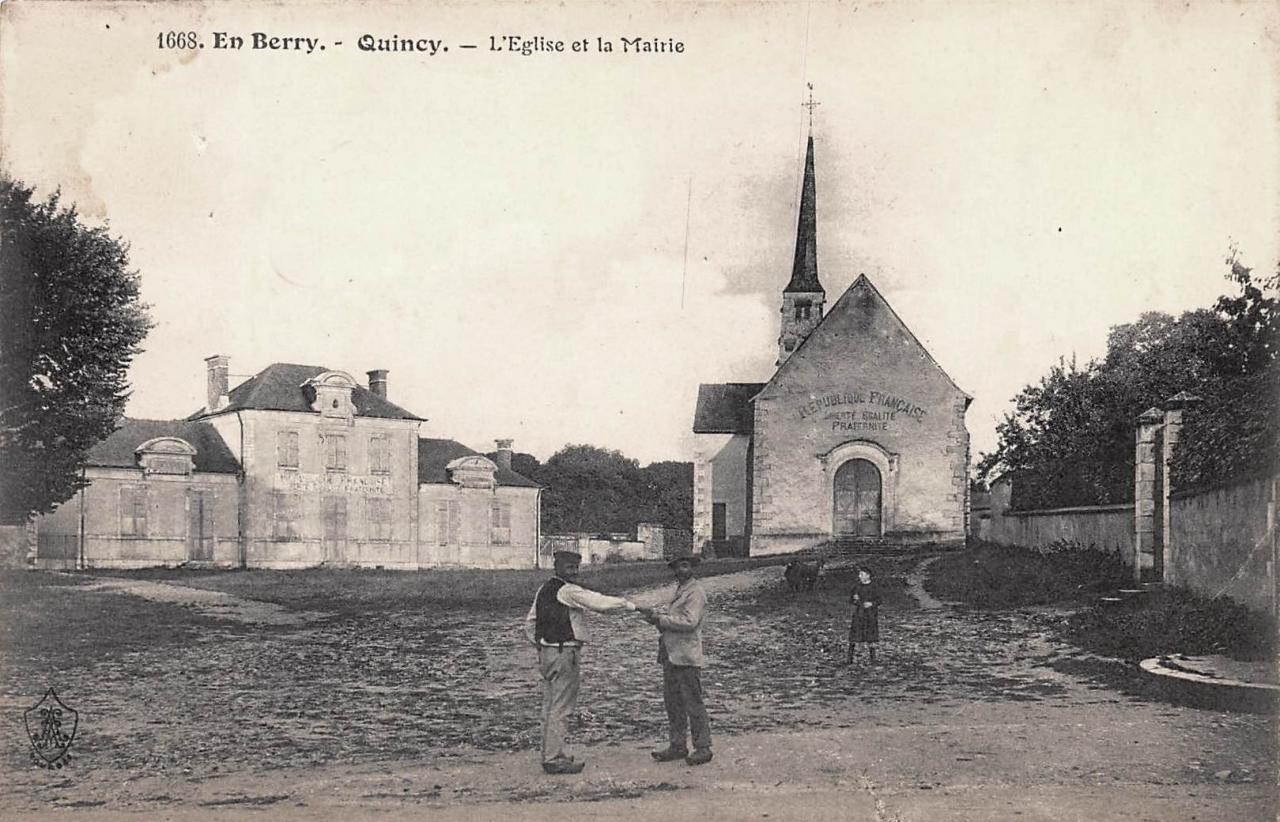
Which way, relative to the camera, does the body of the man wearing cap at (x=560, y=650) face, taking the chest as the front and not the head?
to the viewer's right

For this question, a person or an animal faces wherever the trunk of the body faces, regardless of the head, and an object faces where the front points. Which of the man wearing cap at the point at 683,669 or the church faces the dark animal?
the church

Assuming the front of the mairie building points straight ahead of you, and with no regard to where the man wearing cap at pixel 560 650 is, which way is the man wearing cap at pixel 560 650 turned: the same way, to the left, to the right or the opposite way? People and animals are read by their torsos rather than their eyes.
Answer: to the left

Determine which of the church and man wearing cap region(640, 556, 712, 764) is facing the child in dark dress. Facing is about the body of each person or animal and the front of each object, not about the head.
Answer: the church

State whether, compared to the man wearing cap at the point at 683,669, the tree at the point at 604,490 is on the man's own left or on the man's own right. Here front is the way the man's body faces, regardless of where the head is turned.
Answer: on the man's own right

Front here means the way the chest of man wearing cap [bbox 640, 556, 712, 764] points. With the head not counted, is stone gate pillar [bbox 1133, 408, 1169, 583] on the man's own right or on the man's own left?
on the man's own right

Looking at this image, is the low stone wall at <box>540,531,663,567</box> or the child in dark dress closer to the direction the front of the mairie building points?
the child in dark dress

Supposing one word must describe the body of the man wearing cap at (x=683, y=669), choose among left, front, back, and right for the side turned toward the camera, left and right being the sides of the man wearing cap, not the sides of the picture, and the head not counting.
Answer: left

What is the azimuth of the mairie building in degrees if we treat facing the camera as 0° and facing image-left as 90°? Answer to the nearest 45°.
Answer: approximately 0°

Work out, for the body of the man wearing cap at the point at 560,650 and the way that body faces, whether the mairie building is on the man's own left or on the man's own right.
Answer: on the man's own left

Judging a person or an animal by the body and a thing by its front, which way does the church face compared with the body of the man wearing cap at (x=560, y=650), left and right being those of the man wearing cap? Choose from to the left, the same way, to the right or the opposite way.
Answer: to the right

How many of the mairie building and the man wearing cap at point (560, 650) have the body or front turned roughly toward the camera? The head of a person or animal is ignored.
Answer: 1

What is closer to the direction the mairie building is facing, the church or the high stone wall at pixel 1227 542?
the high stone wall
